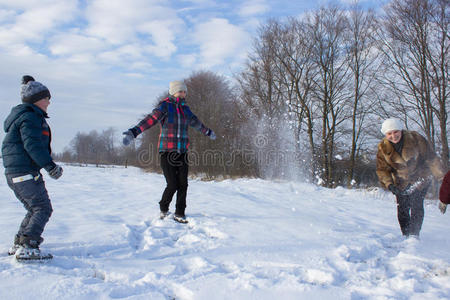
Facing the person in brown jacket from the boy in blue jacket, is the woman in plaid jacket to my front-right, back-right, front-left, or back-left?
front-left

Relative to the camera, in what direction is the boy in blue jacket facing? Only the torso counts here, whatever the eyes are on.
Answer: to the viewer's right

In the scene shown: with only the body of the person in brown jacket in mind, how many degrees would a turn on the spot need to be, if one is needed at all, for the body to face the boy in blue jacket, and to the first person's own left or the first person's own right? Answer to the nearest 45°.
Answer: approximately 45° to the first person's own right

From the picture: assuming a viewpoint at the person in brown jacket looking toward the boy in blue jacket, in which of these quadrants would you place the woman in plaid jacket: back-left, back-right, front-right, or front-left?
front-right

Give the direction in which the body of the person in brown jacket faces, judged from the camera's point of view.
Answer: toward the camera

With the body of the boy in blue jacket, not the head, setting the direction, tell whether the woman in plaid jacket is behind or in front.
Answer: in front

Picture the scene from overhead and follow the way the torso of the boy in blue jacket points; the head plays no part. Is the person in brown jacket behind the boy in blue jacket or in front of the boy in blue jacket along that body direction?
in front
